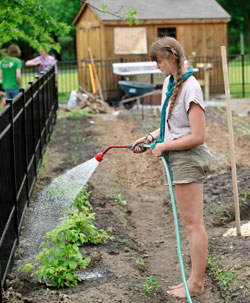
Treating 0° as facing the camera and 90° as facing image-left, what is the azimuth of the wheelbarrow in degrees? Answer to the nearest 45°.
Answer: approximately 90°

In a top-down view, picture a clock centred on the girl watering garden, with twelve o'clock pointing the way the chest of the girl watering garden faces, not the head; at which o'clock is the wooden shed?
The wooden shed is roughly at 3 o'clock from the girl watering garden.

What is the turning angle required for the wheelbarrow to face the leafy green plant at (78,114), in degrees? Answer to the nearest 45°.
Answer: approximately 45° to its left

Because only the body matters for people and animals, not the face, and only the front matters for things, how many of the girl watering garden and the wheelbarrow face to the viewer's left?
2

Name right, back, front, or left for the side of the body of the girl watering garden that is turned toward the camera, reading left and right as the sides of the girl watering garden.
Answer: left

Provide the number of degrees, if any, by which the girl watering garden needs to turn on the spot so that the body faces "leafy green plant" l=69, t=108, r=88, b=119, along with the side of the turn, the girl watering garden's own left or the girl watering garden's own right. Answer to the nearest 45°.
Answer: approximately 90° to the girl watering garden's own right
